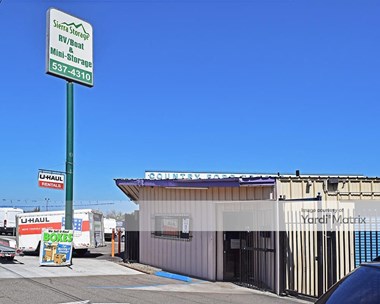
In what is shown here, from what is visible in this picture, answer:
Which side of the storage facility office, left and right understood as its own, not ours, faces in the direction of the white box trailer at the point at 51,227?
right

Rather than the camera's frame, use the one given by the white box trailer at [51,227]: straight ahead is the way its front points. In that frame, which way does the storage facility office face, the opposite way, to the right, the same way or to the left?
to the left

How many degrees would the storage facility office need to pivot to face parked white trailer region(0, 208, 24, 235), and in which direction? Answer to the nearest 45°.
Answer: approximately 90° to its right

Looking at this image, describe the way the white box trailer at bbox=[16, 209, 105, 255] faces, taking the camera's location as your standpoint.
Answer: facing away from the viewer and to the left of the viewer

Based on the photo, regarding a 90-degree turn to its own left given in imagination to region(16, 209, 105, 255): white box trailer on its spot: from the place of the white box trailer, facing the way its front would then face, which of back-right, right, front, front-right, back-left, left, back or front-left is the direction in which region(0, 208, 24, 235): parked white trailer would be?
back-right

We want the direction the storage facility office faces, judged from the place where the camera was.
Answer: facing the viewer and to the left of the viewer

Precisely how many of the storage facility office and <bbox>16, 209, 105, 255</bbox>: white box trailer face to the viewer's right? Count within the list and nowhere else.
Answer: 0

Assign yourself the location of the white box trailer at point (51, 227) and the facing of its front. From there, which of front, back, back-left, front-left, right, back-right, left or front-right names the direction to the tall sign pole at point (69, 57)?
back-left
